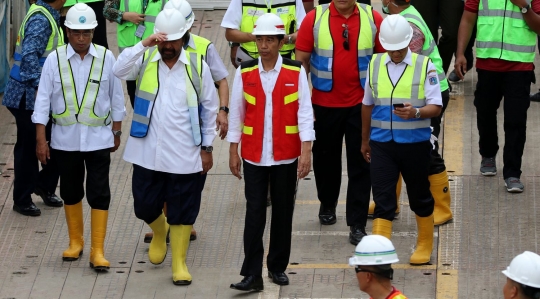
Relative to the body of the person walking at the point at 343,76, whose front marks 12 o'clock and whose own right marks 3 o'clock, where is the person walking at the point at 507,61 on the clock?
the person walking at the point at 507,61 is roughly at 8 o'clock from the person walking at the point at 343,76.

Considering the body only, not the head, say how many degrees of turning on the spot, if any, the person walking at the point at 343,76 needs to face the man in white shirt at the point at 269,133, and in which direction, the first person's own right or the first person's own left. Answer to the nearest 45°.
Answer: approximately 45° to the first person's own right

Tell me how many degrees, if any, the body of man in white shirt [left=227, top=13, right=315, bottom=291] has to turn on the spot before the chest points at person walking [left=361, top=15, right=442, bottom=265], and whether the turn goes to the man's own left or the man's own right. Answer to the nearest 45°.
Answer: approximately 90° to the man's own left

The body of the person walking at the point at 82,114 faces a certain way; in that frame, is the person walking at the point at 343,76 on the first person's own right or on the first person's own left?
on the first person's own left

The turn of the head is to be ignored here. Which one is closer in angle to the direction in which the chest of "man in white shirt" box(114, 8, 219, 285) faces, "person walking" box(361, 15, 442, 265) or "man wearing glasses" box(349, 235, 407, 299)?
the man wearing glasses
